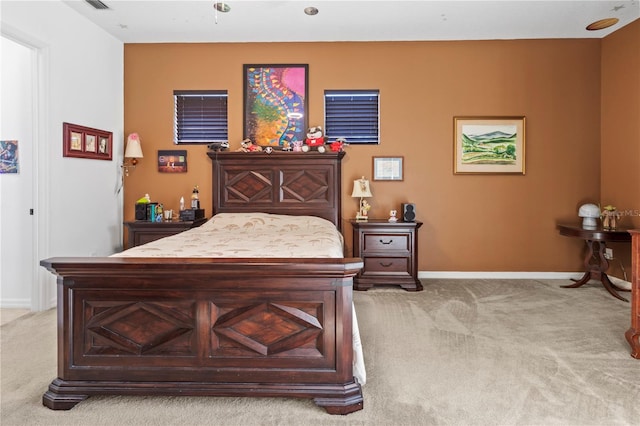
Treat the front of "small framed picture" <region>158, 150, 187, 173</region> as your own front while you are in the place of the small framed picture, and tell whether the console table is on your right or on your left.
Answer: on your left

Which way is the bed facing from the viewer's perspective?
toward the camera

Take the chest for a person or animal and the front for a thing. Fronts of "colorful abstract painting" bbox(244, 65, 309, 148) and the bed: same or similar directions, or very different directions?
same or similar directions

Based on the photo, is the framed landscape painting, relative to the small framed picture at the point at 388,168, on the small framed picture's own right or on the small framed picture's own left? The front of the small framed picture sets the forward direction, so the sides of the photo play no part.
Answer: on the small framed picture's own left

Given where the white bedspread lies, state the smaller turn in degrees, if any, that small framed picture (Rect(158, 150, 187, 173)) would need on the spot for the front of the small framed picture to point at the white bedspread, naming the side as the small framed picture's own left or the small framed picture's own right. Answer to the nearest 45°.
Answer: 0° — it already faces it

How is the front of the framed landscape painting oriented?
toward the camera

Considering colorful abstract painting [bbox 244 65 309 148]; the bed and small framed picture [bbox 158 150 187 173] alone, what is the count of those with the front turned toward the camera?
3

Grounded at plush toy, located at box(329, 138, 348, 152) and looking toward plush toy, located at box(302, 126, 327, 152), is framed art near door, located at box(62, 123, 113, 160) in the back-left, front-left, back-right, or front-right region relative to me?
front-left

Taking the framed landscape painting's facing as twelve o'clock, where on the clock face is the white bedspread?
The white bedspread is roughly at 1 o'clock from the framed landscape painting.

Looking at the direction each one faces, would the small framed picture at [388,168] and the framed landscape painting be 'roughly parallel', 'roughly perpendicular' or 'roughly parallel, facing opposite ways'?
roughly parallel

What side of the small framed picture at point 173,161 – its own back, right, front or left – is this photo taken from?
front

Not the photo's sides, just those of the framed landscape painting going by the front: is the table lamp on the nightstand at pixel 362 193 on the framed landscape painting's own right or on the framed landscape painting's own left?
on the framed landscape painting's own right
